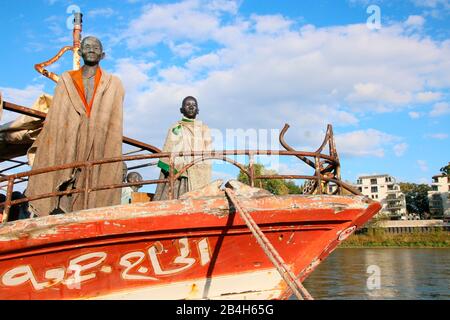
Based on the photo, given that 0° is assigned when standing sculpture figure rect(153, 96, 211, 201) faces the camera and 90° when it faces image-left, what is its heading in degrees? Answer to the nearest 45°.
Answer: approximately 0°

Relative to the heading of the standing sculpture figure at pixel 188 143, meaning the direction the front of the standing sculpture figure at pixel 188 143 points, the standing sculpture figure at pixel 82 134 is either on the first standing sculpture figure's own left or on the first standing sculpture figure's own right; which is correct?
on the first standing sculpture figure's own right

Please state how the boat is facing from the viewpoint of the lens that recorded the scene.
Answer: facing to the right of the viewer

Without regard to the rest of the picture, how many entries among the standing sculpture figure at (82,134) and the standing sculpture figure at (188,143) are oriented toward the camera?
2

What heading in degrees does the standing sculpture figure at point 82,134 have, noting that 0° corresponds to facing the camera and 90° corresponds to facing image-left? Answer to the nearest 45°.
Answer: approximately 0°

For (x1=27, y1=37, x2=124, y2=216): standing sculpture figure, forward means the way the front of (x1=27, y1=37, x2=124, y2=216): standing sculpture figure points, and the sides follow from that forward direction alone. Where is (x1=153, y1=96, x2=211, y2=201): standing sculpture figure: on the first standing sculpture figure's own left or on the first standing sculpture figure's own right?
on the first standing sculpture figure's own left
